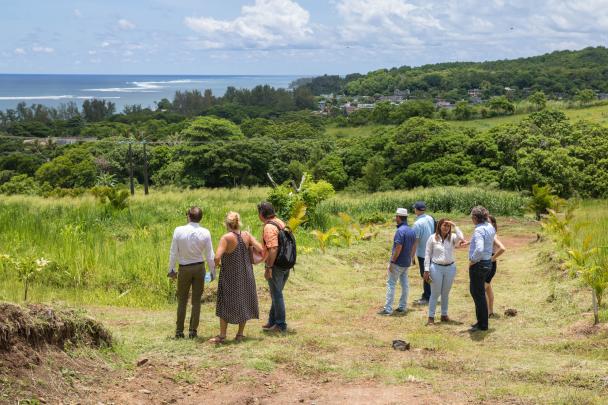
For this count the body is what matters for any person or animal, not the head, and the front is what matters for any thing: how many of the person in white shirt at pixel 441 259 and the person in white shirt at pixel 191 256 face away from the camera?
1

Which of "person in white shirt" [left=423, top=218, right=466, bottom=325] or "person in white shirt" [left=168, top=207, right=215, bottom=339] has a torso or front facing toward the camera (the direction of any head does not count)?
"person in white shirt" [left=423, top=218, right=466, bottom=325]

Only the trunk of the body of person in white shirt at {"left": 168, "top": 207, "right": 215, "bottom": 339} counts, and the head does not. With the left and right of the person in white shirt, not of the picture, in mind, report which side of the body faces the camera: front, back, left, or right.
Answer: back

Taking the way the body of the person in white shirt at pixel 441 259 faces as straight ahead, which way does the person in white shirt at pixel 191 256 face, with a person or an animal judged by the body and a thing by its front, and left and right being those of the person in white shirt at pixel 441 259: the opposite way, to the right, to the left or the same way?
the opposite way

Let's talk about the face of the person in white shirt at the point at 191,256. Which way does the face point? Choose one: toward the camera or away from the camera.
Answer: away from the camera

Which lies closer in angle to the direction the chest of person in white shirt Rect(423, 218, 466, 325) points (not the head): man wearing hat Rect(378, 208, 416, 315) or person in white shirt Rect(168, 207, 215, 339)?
the person in white shirt

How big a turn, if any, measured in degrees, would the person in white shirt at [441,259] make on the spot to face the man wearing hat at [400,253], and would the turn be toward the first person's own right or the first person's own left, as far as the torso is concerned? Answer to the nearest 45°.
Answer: approximately 135° to the first person's own right

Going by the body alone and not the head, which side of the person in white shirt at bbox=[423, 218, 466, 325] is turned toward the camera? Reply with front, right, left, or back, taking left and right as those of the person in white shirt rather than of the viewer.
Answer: front

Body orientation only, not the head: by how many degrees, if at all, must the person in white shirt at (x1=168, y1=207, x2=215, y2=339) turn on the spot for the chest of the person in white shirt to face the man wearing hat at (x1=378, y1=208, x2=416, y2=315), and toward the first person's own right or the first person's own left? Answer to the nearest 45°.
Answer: approximately 45° to the first person's own right
